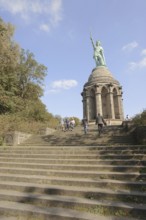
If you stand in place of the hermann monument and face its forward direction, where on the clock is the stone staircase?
The stone staircase is roughly at 12 o'clock from the hermann monument.

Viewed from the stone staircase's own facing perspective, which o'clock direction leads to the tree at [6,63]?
The tree is roughly at 5 o'clock from the stone staircase.

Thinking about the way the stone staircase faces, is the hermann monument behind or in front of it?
behind

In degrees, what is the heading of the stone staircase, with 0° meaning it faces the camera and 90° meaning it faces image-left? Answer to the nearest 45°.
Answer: approximately 0°

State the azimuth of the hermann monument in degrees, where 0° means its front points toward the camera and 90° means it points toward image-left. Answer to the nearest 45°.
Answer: approximately 0°
